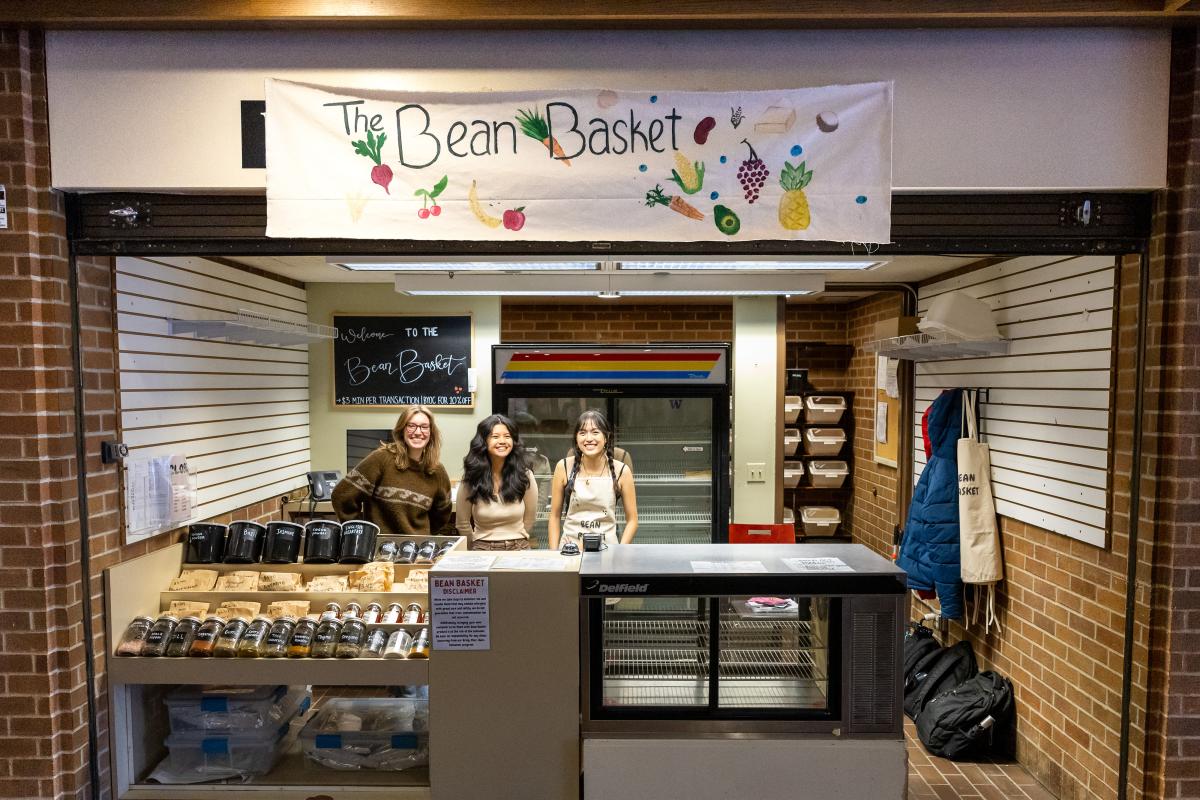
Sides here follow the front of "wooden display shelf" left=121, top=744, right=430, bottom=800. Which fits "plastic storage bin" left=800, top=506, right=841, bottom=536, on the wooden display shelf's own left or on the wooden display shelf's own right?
on the wooden display shelf's own left

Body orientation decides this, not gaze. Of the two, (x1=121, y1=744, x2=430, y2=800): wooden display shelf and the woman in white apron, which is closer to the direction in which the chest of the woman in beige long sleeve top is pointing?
the wooden display shelf

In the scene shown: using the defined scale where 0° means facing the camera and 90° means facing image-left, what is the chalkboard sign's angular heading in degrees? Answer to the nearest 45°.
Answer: approximately 0°
